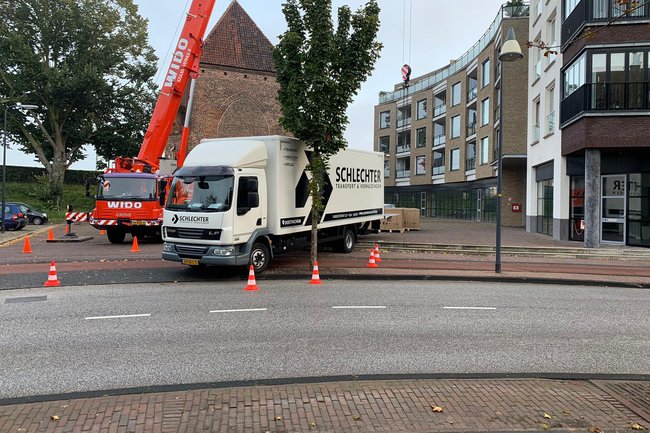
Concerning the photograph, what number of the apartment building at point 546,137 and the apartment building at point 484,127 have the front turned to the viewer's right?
0

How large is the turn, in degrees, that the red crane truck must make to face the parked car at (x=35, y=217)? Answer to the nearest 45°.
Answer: approximately 135° to its right

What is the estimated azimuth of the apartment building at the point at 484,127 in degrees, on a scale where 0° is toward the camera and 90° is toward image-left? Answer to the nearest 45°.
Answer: approximately 45°

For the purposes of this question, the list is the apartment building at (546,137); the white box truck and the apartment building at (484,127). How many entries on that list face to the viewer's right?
0

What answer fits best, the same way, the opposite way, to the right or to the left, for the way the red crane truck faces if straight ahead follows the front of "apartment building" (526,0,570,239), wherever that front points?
to the left

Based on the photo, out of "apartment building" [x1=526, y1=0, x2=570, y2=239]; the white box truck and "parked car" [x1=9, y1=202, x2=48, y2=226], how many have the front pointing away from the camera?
0

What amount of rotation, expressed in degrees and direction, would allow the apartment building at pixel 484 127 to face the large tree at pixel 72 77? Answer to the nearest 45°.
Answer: approximately 45° to its right

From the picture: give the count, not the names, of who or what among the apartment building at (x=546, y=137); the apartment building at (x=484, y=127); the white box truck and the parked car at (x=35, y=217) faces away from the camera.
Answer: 0

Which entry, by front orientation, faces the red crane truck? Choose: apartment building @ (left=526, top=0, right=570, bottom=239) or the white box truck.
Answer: the apartment building

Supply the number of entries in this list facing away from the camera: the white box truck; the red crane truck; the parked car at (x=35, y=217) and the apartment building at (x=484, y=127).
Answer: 0

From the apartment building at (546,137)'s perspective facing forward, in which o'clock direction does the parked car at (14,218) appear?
The parked car is roughly at 1 o'clock from the apartment building.

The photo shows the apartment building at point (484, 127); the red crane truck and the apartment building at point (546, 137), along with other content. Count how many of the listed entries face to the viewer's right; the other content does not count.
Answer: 0

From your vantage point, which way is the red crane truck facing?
toward the camera
